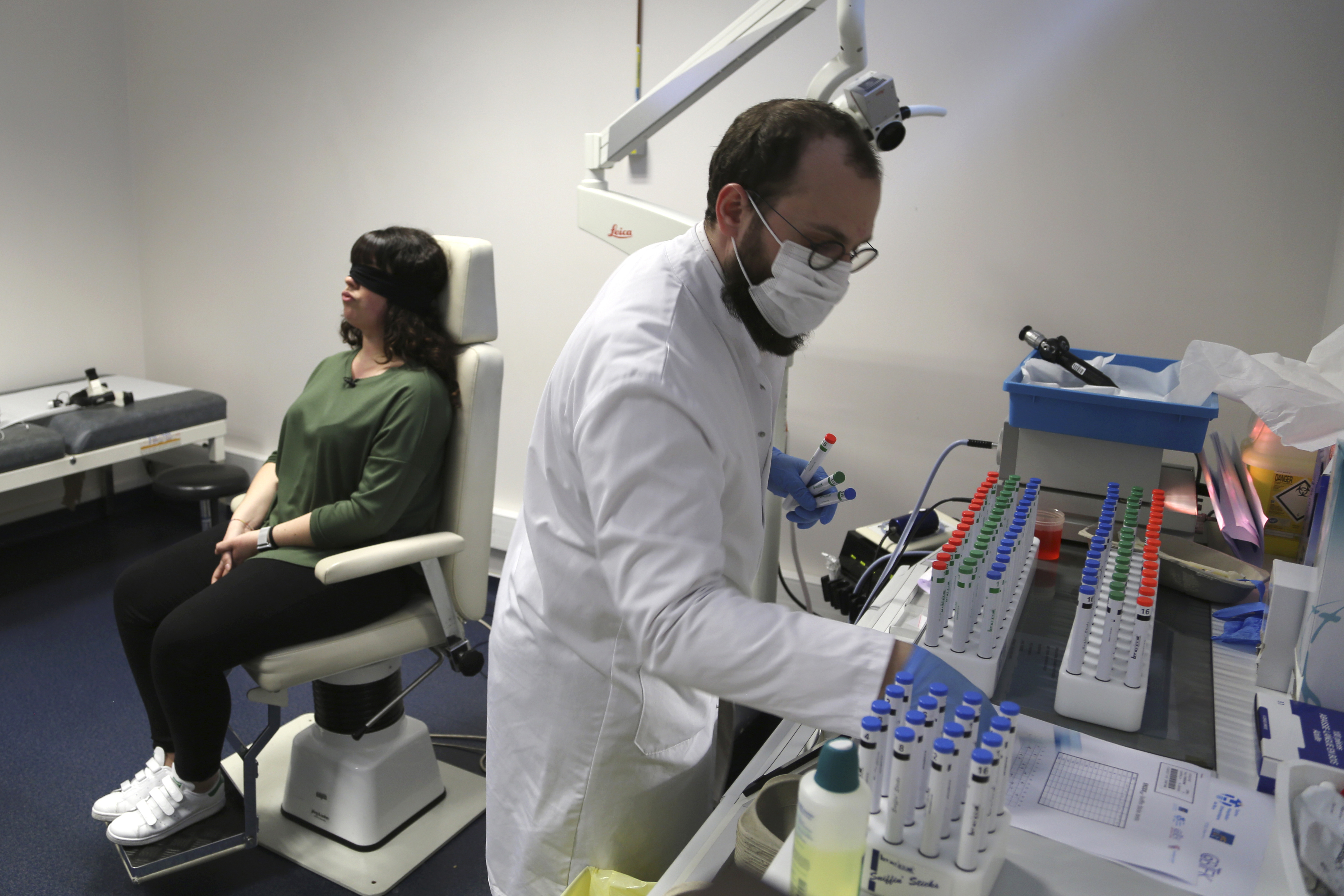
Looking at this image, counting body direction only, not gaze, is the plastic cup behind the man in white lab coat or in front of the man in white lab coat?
in front

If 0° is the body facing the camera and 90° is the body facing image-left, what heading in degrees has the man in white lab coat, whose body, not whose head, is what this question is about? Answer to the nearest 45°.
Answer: approximately 270°

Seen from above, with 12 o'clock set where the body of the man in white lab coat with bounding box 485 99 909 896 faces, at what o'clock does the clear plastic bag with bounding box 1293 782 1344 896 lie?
The clear plastic bag is roughly at 1 o'clock from the man in white lab coat.

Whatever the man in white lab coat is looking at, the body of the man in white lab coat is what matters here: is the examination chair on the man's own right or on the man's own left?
on the man's own left

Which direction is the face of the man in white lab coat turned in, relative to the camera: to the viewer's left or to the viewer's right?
to the viewer's right

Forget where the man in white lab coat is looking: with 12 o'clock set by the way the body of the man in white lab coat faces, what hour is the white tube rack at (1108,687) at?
The white tube rack is roughly at 12 o'clock from the man in white lab coat.

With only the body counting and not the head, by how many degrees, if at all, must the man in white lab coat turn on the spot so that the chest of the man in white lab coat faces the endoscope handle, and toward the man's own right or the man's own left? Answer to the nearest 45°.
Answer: approximately 45° to the man's own left

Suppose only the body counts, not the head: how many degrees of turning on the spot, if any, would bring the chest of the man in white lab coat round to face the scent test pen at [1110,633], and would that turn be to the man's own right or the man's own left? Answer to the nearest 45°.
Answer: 0° — they already face it
